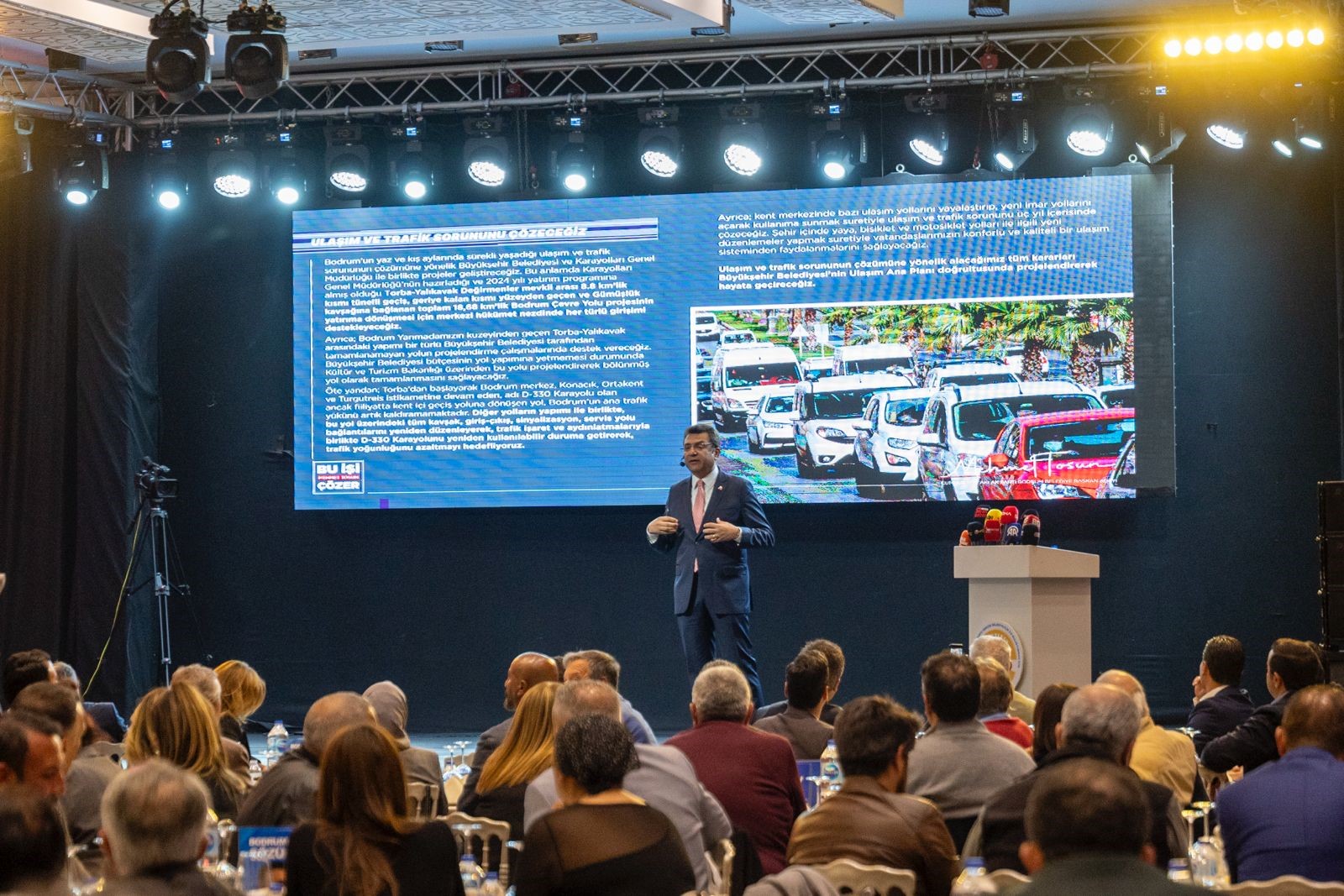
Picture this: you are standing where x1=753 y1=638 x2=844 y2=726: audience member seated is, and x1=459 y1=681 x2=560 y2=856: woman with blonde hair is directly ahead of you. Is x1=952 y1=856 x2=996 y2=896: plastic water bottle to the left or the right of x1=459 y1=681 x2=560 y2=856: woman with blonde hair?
left

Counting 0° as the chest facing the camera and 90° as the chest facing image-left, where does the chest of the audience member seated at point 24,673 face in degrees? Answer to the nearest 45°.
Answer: approximately 225°

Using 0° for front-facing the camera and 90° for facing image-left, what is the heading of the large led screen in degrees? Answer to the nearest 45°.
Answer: approximately 0°

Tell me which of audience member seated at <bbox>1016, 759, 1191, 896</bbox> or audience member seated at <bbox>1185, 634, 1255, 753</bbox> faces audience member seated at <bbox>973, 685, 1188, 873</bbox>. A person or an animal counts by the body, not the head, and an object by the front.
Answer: audience member seated at <bbox>1016, 759, 1191, 896</bbox>

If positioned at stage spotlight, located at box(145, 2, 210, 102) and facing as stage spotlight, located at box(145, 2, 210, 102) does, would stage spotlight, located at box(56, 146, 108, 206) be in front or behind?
behind

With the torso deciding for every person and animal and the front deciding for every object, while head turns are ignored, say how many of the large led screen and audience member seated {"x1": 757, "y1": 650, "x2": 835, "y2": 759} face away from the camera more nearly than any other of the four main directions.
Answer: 1

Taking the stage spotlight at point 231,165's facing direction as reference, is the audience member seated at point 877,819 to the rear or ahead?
ahead

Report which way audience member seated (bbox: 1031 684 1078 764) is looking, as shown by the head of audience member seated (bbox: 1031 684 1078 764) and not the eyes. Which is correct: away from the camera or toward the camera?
away from the camera

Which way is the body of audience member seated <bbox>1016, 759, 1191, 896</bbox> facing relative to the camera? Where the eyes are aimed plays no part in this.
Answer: away from the camera

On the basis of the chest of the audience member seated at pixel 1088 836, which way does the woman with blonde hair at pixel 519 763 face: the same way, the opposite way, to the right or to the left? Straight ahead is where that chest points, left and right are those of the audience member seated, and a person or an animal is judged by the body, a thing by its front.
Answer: the same way

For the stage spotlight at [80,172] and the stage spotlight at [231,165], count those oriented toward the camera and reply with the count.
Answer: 2

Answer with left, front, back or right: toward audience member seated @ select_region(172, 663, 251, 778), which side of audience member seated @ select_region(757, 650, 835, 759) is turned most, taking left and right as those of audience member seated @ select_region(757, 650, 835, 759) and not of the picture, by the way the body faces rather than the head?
left

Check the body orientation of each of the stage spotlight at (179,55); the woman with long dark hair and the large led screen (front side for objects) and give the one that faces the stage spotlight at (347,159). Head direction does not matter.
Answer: the woman with long dark hair

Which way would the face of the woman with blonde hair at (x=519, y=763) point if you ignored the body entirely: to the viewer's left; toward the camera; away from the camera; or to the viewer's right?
away from the camera

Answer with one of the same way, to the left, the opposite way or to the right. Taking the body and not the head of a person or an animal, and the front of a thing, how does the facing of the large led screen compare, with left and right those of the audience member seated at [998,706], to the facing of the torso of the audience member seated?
the opposite way

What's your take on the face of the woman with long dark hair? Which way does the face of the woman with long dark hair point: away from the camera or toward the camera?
away from the camera

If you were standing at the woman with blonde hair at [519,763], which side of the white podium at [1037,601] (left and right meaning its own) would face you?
front

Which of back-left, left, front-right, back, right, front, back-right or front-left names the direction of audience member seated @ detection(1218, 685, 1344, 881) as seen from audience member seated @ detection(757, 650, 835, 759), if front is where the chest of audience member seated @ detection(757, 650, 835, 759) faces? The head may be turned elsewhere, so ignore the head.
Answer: back-right

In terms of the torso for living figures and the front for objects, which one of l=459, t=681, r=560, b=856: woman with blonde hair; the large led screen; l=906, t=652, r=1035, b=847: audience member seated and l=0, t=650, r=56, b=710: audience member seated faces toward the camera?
the large led screen

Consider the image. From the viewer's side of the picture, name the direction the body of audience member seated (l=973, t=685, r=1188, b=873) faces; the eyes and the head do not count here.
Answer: away from the camera

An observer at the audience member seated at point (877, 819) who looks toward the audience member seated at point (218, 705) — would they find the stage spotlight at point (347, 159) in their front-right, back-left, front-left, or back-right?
front-right

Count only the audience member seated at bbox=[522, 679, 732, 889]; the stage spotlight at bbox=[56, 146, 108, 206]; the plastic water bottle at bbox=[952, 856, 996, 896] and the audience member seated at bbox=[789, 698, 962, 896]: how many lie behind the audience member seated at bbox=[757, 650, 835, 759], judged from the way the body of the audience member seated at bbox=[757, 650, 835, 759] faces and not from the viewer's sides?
3

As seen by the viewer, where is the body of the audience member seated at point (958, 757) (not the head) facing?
away from the camera

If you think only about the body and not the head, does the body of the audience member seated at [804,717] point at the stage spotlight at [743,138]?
yes

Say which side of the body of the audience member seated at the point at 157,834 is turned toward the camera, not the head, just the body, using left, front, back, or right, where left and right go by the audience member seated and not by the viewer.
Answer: back
